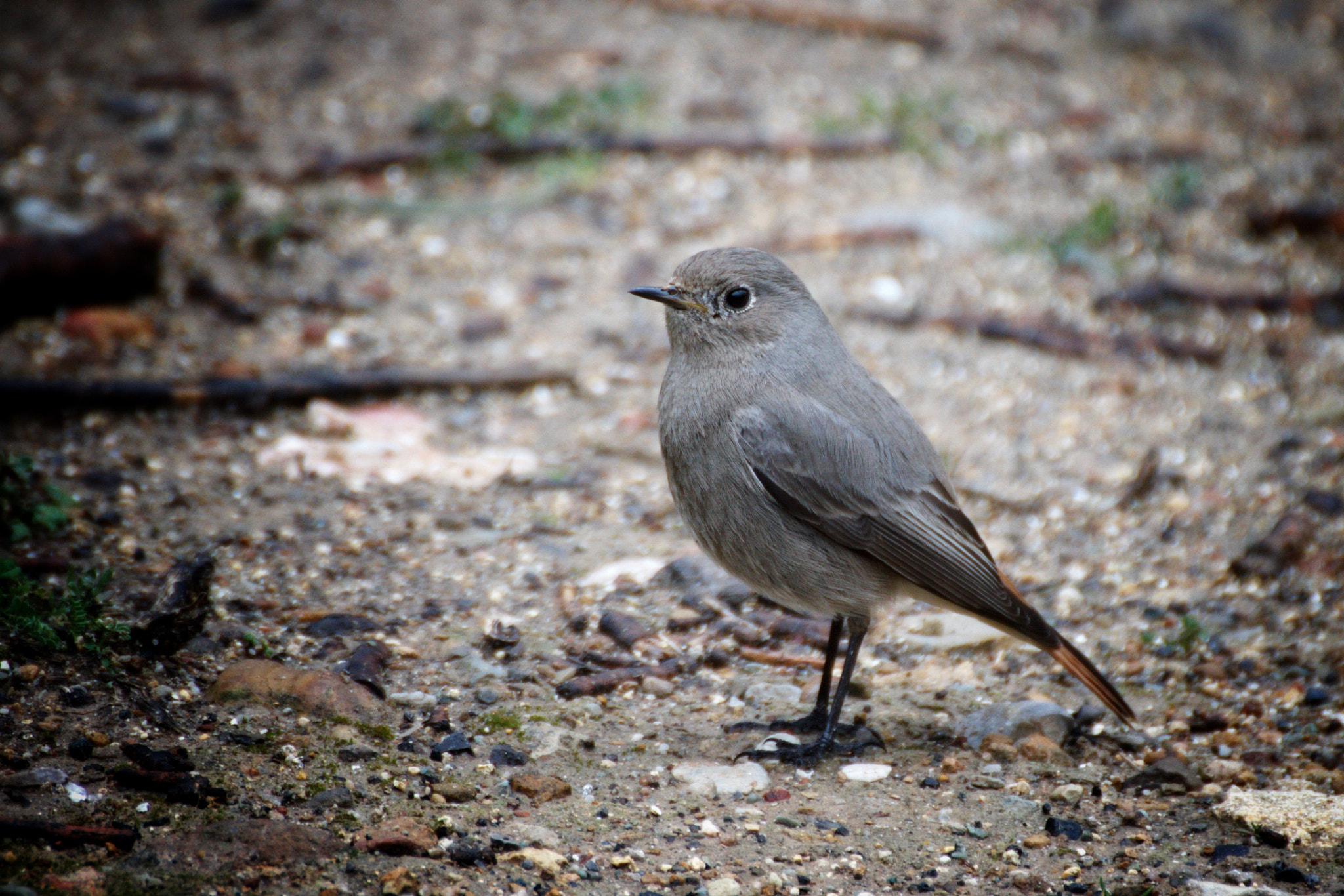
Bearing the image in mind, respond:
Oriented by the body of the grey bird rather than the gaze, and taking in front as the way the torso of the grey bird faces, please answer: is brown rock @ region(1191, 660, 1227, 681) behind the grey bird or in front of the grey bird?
behind

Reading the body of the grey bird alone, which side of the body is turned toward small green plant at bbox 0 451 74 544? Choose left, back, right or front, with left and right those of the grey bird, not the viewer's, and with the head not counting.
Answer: front

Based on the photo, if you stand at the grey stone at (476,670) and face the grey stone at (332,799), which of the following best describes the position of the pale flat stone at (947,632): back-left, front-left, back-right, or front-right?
back-left

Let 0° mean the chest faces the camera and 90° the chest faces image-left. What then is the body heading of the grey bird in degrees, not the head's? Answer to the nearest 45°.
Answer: approximately 90°

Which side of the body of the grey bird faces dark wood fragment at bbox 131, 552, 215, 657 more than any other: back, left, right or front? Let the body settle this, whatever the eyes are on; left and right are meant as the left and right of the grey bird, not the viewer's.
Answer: front

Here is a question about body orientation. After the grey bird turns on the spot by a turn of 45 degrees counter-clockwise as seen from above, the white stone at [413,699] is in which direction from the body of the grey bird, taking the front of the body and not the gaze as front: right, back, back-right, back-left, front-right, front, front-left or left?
front-right

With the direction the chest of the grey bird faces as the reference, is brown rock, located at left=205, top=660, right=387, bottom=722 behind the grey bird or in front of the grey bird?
in front

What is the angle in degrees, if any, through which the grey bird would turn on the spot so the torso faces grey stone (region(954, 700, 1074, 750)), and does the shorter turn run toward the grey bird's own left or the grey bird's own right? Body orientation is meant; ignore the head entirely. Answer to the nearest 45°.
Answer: approximately 135° to the grey bird's own right

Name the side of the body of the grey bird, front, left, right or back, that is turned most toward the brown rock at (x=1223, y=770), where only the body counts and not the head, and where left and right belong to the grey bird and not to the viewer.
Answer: back
